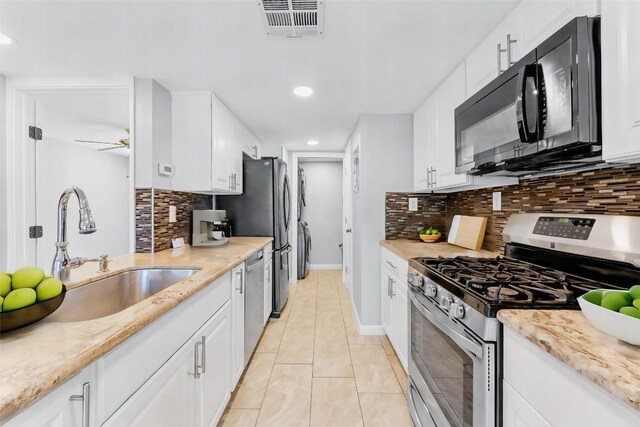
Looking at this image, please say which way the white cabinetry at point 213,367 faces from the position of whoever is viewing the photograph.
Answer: facing to the right of the viewer

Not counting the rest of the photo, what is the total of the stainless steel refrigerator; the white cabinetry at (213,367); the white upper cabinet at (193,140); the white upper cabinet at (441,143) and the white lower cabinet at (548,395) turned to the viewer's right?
3

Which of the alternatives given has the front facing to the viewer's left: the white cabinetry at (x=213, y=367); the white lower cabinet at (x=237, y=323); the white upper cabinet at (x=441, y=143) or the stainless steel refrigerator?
the white upper cabinet

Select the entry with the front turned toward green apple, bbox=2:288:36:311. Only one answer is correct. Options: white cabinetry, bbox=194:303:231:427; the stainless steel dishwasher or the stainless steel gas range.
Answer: the stainless steel gas range

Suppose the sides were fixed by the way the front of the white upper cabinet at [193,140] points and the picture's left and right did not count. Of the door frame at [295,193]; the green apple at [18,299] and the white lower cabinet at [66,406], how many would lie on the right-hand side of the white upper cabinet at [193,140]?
2

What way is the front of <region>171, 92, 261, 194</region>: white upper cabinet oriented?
to the viewer's right

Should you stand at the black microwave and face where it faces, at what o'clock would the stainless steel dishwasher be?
The stainless steel dishwasher is roughly at 2 o'clock from the black microwave.

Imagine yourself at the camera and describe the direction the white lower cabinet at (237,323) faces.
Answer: facing to the right of the viewer

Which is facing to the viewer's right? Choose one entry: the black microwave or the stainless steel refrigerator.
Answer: the stainless steel refrigerator

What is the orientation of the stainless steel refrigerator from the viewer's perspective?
to the viewer's right

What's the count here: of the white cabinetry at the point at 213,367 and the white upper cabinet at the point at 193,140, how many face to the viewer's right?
2

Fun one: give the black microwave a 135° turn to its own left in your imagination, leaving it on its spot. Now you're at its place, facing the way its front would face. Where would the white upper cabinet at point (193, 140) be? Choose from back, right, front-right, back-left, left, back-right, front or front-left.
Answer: back

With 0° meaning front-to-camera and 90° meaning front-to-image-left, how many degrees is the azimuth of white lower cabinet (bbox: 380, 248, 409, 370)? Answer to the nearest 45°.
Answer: approximately 90°

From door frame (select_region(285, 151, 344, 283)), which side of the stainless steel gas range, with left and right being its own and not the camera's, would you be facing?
right

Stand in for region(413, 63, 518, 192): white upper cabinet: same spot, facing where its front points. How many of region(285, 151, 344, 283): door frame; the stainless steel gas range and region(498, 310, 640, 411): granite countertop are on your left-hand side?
2

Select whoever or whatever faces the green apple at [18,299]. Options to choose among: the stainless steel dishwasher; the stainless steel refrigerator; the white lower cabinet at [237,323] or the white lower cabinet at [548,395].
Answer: the white lower cabinet at [548,395]

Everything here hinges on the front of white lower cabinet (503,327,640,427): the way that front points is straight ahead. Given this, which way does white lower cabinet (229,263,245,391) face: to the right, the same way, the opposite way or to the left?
the opposite way

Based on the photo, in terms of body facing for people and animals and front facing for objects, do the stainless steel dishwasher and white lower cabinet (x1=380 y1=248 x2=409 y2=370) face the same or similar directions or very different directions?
very different directions
